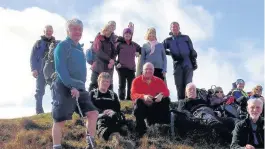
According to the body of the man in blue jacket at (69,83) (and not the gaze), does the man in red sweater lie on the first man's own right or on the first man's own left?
on the first man's own left

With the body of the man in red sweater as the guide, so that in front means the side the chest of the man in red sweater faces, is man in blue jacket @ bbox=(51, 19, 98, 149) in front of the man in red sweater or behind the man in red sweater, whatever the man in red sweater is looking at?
in front

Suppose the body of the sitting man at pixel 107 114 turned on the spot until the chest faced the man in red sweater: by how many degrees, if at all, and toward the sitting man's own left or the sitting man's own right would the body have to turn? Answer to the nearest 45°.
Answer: approximately 90° to the sitting man's own left

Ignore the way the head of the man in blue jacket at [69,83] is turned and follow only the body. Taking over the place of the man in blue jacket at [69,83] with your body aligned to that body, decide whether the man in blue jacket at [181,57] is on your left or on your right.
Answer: on your left

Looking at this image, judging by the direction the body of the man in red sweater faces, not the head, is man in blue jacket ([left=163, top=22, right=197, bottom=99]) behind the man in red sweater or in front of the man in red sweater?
behind

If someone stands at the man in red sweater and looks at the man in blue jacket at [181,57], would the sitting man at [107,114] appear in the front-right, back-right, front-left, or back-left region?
back-left

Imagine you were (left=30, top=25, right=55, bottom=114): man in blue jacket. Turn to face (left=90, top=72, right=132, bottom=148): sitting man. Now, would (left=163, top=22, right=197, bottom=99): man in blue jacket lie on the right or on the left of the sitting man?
left
